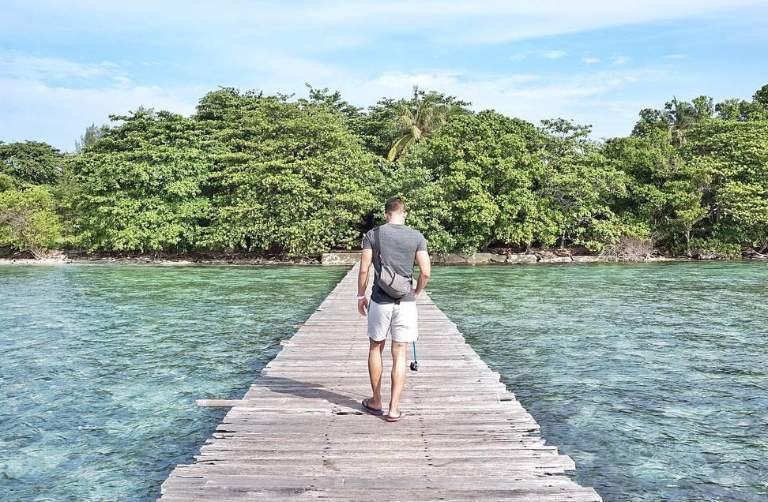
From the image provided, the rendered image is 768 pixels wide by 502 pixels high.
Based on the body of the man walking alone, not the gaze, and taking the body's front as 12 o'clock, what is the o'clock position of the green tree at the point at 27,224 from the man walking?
The green tree is roughly at 11 o'clock from the man walking.

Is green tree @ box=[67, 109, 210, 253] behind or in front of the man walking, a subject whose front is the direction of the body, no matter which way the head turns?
in front

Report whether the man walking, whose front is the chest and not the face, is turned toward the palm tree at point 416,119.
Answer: yes

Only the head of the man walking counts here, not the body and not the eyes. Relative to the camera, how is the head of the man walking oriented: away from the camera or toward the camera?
away from the camera

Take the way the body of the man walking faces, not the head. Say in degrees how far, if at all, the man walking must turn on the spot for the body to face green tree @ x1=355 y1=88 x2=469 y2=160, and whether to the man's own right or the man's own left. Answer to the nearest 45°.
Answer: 0° — they already face it

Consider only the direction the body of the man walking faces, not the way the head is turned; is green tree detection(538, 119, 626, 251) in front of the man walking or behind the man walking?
in front

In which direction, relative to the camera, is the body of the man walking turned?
away from the camera

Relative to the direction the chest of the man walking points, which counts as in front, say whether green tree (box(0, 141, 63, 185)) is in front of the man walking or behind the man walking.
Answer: in front

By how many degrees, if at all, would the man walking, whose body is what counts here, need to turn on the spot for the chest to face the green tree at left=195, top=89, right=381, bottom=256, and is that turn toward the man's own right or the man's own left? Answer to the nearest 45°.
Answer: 0° — they already face it
